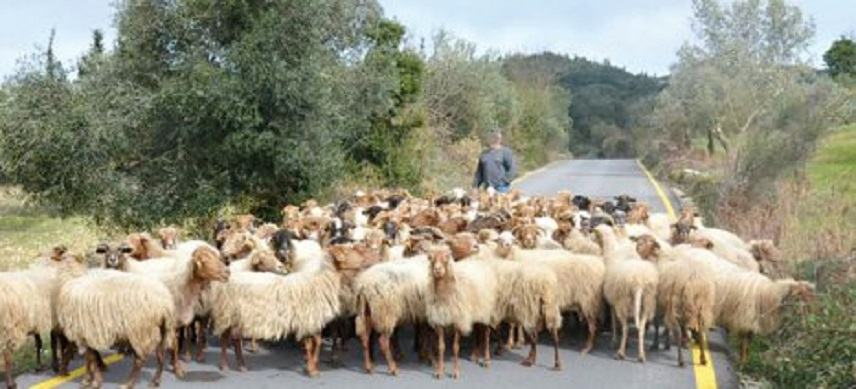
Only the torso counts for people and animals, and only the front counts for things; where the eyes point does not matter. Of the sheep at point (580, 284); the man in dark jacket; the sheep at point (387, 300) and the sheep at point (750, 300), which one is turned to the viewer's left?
the sheep at point (580, 284)

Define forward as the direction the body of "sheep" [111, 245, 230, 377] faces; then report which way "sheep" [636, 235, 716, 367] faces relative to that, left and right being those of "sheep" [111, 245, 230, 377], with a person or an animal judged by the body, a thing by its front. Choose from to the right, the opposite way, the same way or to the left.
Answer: to the left

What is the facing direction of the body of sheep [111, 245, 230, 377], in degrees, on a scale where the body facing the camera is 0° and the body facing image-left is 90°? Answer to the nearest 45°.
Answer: approximately 270°

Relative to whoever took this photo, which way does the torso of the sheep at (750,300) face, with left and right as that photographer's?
facing to the right of the viewer

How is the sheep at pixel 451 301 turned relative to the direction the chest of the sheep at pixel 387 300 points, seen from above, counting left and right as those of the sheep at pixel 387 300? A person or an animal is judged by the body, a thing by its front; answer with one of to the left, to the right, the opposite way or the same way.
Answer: the opposite way

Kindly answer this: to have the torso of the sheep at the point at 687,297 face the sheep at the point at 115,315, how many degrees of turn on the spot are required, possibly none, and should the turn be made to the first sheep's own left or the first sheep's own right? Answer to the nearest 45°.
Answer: approximately 90° to the first sheep's own left

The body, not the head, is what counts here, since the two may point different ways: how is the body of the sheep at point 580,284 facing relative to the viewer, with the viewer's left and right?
facing to the left of the viewer
